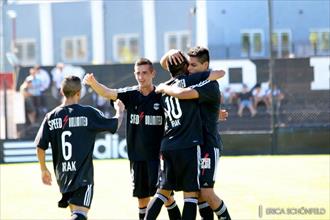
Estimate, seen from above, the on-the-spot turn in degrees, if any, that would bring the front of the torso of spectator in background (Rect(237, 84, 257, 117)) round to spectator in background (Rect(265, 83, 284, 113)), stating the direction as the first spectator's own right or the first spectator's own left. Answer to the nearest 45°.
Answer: approximately 90° to the first spectator's own left

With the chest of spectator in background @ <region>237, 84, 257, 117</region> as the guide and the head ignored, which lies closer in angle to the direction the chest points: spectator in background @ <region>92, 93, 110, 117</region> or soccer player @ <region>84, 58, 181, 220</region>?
the soccer player

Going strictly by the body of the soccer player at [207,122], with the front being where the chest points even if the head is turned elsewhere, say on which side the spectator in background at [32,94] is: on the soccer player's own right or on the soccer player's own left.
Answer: on the soccer player's own right

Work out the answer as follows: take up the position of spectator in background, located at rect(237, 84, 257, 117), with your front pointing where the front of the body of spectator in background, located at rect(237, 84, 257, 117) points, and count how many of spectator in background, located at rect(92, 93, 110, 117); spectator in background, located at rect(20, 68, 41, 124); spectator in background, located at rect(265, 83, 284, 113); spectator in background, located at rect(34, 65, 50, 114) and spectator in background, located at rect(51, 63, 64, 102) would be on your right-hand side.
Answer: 4

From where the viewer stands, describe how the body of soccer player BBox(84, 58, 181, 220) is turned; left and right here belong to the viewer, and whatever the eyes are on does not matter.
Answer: facing the viewer

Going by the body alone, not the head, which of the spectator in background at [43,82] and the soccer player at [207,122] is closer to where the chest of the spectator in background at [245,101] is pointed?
the soccer player

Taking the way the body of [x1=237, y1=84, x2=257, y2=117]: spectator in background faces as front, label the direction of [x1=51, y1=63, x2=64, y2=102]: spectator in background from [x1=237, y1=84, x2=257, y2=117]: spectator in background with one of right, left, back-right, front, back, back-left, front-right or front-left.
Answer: right

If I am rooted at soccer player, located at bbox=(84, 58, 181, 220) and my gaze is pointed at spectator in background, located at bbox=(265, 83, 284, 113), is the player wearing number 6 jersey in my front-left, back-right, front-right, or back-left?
back-left

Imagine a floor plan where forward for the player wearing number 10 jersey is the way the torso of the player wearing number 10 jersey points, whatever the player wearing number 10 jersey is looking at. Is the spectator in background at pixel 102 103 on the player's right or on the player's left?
on the player's left

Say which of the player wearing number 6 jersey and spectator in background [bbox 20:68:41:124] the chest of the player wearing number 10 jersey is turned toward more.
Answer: the spectator in background

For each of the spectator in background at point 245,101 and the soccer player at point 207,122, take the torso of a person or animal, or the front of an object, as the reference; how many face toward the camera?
1

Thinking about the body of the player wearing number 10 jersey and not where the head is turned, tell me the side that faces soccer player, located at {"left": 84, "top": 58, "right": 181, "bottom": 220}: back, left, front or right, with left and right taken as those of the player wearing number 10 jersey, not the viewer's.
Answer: left

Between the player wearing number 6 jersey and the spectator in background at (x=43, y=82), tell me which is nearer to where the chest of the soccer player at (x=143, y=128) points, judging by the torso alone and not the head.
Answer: the player wearing number 6 jersey

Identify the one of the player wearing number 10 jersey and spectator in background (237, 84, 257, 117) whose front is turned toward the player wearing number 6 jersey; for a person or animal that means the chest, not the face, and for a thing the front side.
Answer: the spectator in background

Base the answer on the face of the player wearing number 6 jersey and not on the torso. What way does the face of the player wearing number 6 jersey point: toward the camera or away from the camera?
away from the camera

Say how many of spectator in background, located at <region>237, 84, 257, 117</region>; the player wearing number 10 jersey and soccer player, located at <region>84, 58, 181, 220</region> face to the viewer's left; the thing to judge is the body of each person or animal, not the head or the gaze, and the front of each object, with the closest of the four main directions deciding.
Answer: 0

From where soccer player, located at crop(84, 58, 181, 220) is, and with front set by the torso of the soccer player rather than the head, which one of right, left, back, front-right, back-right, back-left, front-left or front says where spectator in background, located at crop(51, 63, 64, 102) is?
back

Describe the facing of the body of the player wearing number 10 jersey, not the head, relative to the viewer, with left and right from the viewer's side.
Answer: facing away from the viewer and to the right of the viewer
